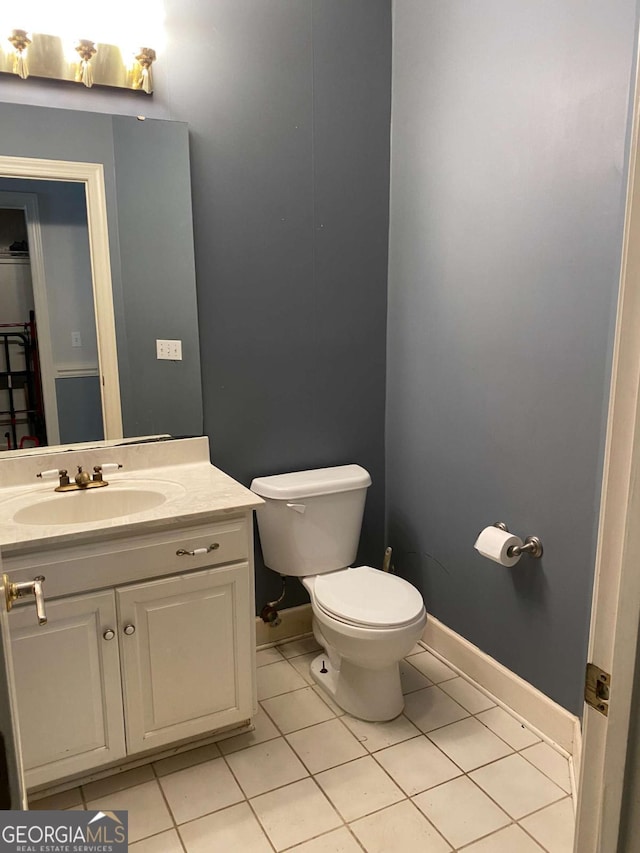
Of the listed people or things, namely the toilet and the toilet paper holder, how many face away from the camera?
0

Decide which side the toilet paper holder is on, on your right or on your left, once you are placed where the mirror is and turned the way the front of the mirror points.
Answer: on your left

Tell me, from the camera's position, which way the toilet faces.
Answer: facing the viewer and to the right of the viewer

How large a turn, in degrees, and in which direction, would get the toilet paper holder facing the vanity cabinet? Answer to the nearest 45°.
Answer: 0° — it already faces it

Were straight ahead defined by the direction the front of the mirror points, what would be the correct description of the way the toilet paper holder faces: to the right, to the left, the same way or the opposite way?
to the right

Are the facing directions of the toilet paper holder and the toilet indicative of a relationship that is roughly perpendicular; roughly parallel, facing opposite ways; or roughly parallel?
roughly perpendicular

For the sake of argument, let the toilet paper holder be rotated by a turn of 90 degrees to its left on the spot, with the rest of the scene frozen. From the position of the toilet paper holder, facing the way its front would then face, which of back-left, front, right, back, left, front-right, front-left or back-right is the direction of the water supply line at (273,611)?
back-right

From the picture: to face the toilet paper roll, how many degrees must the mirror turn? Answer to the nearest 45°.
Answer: approximately 45° to its left

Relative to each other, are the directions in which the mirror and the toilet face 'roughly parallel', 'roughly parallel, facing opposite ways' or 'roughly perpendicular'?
roughly parallel

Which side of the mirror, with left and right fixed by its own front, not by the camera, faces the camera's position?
front

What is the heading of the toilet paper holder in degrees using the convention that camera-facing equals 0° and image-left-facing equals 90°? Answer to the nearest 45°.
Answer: approximately 45°
